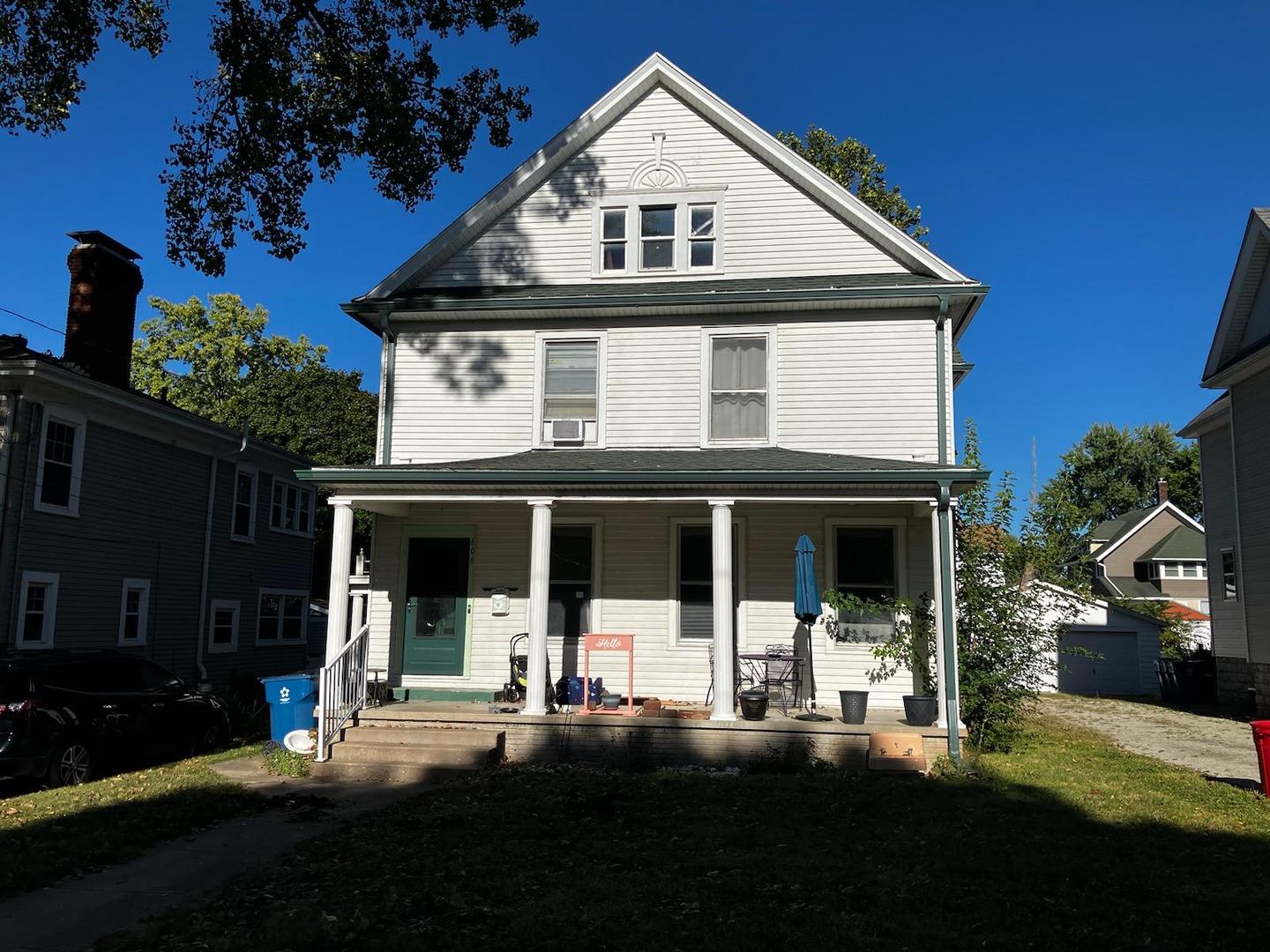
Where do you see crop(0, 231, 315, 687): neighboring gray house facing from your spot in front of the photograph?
facing the viewer and to the left of the viewer

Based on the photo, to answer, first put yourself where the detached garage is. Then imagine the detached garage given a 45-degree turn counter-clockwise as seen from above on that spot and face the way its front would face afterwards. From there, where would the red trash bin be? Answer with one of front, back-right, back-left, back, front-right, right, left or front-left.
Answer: front-right

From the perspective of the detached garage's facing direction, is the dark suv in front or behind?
in front

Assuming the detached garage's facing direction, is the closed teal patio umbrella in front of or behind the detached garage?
in front

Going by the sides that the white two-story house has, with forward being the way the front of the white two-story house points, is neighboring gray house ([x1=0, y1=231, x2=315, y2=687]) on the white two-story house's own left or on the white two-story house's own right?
on the white two-story house's own right

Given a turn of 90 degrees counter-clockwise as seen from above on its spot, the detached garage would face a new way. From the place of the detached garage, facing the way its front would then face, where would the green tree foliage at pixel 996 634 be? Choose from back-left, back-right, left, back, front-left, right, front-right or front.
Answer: right

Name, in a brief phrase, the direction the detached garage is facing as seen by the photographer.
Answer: facing the viewer

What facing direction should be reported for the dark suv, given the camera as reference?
facing away from the viewer and to the right of the viewer

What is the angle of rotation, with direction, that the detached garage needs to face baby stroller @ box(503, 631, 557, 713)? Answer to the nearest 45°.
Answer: approximately 45° to its right

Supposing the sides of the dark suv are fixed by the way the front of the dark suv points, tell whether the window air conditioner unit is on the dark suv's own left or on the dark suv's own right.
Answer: on the dark suv's own right

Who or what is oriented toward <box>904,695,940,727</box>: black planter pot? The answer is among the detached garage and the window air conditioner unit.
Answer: the detached garage

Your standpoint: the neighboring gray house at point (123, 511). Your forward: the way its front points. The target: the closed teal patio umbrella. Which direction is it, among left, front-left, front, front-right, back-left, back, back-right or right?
left

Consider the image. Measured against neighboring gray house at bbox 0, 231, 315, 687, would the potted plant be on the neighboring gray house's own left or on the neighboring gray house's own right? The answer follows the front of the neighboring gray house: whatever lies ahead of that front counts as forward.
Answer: on the neighboring gray house's own left
